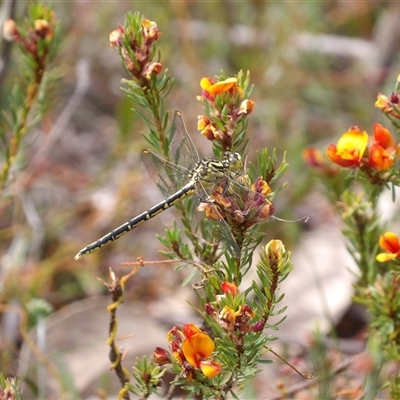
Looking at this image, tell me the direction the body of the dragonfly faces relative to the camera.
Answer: to the viewer's right
